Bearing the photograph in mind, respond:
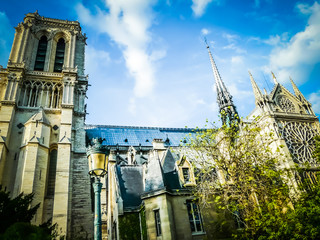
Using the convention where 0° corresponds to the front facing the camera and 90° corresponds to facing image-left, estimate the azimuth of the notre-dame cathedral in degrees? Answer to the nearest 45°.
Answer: approximately 90°
